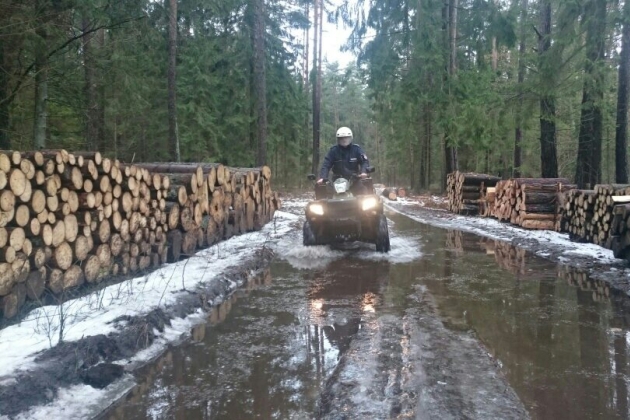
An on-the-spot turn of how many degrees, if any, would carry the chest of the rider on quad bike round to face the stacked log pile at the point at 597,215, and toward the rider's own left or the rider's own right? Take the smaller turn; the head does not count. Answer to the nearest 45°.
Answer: approximately 90° to the rider's own left

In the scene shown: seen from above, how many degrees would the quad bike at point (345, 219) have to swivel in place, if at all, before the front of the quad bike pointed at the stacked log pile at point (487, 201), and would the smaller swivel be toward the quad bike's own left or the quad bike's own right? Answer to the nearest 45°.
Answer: approximately 135° to the quad bike's own left

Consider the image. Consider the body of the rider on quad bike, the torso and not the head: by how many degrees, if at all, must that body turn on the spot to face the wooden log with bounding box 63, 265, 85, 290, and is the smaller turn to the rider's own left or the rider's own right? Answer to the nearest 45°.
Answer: approximately 45° to the rider's own right

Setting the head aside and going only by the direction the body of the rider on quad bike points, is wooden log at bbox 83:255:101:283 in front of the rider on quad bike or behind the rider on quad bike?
in front

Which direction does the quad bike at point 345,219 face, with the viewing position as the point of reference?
facing the viewer

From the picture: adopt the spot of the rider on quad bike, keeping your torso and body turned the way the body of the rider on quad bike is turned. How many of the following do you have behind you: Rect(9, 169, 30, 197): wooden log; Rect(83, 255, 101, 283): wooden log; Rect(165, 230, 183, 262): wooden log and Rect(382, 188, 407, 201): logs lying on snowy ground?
1

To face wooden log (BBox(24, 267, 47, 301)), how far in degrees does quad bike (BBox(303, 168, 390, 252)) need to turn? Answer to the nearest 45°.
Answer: approximately 45° to its right

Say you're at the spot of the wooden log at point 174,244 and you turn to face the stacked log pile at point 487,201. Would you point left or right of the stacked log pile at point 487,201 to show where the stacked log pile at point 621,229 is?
right

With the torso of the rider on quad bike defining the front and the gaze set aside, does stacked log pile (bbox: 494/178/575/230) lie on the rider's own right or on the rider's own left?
on the rider's own left

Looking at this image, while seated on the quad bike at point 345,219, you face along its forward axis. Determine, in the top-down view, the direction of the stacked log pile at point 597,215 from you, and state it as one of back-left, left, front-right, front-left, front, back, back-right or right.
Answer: left

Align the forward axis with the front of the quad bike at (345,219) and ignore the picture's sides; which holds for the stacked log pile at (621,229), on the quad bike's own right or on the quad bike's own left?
on the quad bike's own left

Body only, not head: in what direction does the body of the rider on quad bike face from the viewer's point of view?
toward the camera

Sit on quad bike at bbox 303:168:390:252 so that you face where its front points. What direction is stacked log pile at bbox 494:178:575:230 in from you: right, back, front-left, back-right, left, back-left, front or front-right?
back-left
